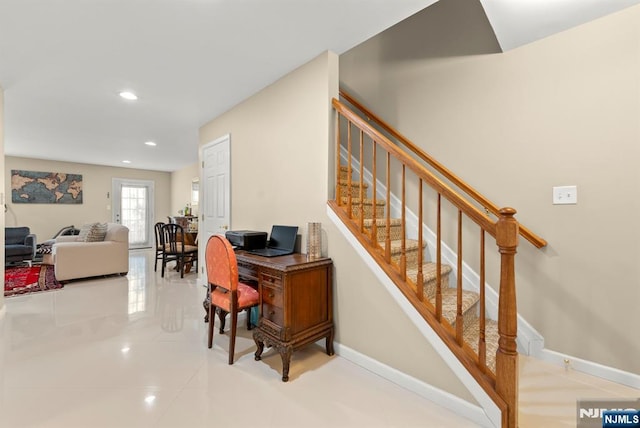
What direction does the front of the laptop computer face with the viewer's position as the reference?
facing the viewer and to the left of the viewer

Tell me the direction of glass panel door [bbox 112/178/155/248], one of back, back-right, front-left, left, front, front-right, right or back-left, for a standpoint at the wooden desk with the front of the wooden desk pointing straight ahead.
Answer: right

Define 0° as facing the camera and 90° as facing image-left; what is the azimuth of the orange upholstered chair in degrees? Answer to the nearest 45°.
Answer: approximately 225°

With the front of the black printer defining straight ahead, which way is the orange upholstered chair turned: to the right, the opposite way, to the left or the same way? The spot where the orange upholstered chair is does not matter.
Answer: the opposite way

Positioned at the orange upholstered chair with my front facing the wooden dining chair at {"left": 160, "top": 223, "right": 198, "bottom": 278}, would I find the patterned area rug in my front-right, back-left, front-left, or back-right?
front-left

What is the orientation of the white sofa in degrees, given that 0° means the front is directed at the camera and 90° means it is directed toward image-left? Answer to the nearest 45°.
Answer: approximately 90°

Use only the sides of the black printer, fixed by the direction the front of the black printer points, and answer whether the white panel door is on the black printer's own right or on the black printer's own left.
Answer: on the black printer's own right

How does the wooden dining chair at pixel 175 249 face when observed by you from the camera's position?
facing away from the viewer and to the right of the viewer

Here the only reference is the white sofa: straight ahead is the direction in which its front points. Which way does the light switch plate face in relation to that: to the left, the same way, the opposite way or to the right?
the same way

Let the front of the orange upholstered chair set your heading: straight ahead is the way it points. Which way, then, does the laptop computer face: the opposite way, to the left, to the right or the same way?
the opposite way

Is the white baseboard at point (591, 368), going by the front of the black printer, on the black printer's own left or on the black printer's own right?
on the black printer's own left

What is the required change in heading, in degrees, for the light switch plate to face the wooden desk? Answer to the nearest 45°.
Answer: approximately 45° to its right

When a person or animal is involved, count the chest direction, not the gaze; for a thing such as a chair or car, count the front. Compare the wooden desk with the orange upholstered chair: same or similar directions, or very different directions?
very different directions

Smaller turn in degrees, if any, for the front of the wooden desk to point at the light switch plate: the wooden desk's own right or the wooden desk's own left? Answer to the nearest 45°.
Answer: approximately 135° to the wooden desk's own left

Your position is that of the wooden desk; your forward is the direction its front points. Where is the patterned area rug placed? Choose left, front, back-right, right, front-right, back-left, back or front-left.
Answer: right
